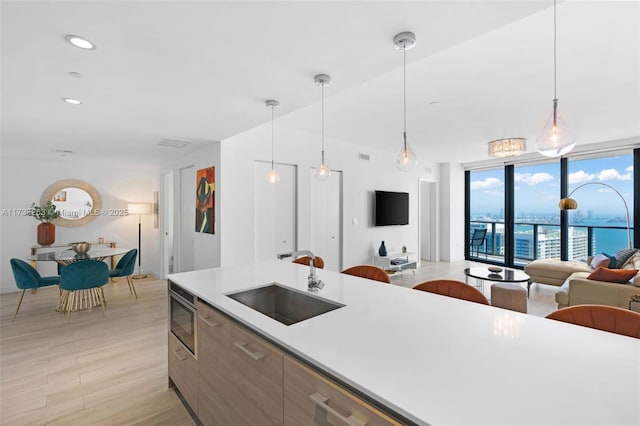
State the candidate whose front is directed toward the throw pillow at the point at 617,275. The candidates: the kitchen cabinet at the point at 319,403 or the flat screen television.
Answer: the flat screen television

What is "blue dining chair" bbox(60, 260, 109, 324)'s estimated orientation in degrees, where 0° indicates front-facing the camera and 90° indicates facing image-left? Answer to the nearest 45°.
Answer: approximately 180°

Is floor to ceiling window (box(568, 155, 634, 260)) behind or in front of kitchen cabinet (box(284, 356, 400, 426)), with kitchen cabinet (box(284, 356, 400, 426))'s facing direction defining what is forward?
behind

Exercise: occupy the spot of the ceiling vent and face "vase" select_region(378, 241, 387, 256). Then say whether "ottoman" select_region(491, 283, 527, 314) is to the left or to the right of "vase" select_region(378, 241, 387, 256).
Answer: right

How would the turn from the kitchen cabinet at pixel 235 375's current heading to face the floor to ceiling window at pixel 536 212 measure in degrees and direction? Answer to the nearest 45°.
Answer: approximately 180°

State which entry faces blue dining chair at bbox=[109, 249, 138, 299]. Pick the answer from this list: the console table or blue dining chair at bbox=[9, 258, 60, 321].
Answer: blue dining chair at bbox=[9, 258, 60, 321]

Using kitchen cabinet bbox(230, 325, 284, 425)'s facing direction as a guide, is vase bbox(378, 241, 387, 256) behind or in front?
behind

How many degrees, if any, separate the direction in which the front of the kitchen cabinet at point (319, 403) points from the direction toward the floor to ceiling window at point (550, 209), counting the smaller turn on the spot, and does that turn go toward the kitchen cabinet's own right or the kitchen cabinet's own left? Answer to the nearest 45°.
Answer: approximately 180°

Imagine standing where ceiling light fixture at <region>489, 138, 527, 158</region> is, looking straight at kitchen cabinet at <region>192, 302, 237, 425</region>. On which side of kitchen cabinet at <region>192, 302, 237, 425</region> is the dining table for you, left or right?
right

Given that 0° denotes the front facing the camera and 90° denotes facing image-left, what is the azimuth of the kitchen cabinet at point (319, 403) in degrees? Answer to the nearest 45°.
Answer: approximately 45°

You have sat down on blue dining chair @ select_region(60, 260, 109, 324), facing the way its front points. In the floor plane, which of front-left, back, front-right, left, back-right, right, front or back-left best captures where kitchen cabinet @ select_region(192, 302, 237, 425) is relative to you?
back

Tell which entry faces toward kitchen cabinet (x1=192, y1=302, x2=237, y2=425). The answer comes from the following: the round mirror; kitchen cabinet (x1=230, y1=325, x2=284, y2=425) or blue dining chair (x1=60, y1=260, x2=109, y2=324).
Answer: the round mirror

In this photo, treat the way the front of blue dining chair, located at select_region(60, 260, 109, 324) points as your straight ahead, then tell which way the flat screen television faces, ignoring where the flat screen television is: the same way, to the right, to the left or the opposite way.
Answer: the opposite way
